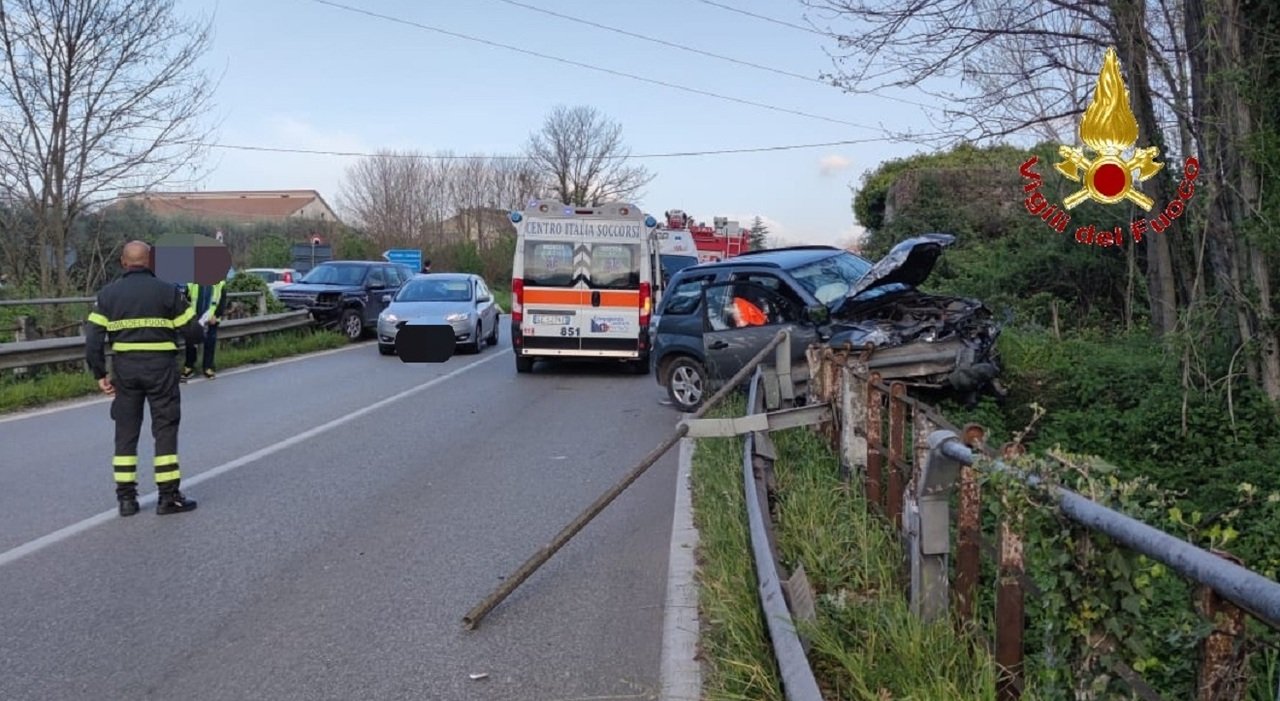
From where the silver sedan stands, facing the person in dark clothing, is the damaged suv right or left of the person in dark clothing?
left

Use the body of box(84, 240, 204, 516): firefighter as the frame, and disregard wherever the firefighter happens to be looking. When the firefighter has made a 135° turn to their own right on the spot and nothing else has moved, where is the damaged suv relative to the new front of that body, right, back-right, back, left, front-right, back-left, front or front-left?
front-left

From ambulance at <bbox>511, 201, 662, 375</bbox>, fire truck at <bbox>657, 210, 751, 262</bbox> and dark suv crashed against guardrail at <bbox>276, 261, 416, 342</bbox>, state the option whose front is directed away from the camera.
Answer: the ambulance

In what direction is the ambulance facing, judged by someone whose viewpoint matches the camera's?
facing away from the viewer

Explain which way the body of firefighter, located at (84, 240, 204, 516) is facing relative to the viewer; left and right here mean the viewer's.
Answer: facing away from the viewer

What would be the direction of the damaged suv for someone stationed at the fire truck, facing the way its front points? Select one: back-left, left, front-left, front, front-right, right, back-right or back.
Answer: front-left

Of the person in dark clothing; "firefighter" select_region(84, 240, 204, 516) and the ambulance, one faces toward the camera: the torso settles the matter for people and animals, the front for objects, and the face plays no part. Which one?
the person in dark clothing

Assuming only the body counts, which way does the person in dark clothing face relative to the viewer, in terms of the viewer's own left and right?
facing the viewer

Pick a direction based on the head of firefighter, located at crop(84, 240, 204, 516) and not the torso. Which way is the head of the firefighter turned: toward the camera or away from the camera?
away from the camera

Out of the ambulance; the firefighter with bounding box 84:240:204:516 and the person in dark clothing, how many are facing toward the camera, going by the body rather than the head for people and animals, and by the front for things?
1

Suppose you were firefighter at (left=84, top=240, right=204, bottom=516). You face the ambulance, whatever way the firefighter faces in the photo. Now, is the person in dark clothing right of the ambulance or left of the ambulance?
left

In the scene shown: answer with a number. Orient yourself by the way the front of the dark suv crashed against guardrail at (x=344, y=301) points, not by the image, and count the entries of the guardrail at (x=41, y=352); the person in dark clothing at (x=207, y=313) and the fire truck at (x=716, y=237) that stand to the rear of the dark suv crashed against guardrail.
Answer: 1
